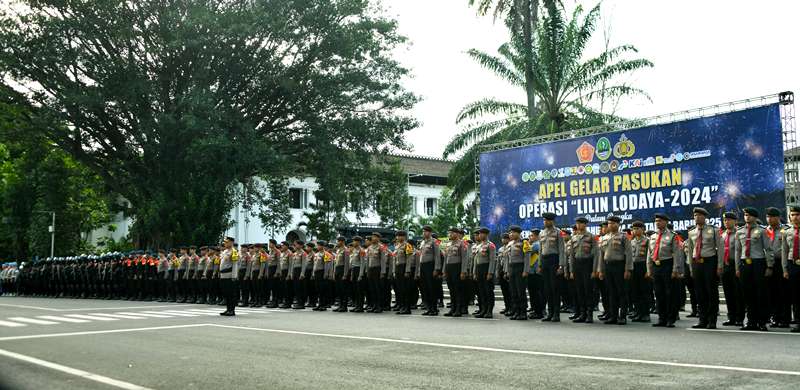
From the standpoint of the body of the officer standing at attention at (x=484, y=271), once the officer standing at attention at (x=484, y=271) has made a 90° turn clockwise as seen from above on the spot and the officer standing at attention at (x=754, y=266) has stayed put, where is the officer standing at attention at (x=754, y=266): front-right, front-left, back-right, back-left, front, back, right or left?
back

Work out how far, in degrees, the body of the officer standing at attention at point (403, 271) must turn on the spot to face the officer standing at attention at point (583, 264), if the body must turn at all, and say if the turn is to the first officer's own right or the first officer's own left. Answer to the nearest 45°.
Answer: approximately 90° to the first officer's own left

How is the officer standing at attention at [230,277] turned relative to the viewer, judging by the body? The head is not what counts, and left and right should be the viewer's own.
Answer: facing the viewer and to the left of the viewer

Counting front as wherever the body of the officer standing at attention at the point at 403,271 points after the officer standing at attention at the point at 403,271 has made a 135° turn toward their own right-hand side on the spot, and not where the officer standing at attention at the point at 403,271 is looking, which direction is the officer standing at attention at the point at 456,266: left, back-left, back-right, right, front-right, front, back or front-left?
back-right

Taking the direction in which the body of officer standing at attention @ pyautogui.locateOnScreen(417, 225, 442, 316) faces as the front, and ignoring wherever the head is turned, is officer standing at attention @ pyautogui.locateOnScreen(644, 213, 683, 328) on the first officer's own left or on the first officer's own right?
on the first officer's own left

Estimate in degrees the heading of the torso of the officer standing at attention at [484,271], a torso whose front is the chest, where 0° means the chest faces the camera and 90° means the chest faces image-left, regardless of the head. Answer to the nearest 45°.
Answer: approximately 45°

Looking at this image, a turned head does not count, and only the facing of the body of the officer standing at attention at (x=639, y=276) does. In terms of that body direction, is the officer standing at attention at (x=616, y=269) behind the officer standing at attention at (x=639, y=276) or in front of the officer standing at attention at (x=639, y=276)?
in front

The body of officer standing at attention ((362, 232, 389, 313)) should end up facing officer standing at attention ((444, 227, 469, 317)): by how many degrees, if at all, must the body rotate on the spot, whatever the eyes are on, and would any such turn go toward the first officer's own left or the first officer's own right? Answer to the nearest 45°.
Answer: approximately 90° to the first officer's own left

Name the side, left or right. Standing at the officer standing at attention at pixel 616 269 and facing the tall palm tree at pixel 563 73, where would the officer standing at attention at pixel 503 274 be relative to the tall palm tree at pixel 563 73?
left

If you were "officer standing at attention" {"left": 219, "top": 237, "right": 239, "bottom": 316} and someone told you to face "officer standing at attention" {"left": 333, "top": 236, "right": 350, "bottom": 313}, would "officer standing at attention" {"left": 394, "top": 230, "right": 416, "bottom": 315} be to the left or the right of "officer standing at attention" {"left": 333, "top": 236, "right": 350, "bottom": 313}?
right

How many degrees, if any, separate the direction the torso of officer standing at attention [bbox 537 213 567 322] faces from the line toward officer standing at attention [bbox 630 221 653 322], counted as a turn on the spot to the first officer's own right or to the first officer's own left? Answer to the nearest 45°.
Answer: approximately 135° to the first officer's own left

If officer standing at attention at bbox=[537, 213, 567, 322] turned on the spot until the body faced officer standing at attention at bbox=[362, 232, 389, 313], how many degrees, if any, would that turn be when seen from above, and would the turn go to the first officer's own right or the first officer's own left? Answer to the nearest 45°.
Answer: approximately 90° to the first officer's own right

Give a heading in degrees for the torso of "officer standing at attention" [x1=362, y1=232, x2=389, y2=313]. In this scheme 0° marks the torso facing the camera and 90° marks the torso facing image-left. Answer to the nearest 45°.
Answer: approximately 45°

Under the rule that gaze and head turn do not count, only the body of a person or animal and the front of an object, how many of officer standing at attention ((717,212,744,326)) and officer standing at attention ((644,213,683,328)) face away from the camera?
0

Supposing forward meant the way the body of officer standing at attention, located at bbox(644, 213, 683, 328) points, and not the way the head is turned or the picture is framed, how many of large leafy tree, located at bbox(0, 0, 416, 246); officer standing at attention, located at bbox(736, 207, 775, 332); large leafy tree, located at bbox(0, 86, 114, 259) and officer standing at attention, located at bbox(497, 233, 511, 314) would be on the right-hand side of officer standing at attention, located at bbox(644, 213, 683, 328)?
3
